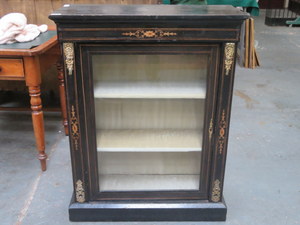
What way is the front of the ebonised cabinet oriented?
toward the camera

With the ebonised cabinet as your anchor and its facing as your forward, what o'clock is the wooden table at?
The wooden table is roughly at 4 o'clock from the ebonised cabinet.

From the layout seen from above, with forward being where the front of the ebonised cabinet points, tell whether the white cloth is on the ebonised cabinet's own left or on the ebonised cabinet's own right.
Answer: on the ebonised cabinet's own right
